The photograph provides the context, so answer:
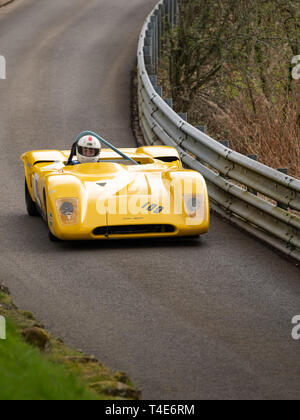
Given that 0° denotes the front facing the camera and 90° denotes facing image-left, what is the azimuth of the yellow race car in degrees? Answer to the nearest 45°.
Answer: approximately 0°
